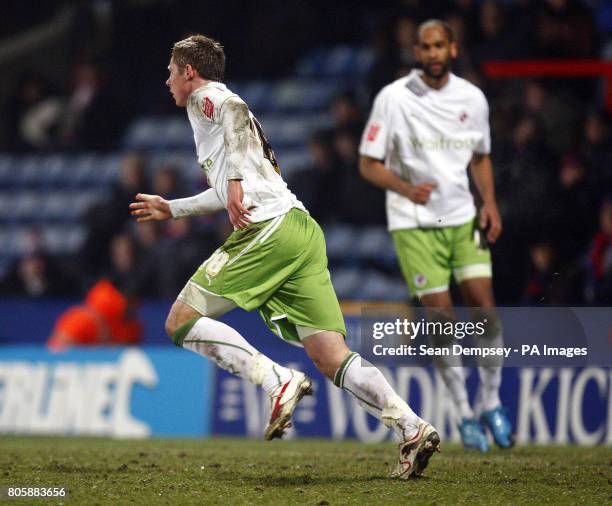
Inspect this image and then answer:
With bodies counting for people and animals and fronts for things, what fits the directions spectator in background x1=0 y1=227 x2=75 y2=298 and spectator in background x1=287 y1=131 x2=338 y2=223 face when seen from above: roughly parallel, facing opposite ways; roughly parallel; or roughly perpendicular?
roughly parallel

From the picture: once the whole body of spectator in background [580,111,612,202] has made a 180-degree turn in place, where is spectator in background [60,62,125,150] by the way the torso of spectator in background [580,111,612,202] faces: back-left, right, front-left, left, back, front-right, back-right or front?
front-left

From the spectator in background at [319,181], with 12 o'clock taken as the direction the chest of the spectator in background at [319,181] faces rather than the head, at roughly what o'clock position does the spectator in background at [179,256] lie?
the spectator in background at [179,256] is roughly at 3 o'clock from the spectator in background at [319,181].

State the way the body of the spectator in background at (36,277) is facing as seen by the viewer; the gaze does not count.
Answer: toward the camera

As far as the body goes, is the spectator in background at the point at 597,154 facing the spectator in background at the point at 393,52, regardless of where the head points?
no

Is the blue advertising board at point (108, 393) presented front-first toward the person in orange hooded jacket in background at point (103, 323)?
no

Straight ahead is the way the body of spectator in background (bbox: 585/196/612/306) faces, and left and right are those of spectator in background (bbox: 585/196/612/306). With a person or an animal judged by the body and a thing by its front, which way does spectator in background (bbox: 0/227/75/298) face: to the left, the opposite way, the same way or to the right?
the same way

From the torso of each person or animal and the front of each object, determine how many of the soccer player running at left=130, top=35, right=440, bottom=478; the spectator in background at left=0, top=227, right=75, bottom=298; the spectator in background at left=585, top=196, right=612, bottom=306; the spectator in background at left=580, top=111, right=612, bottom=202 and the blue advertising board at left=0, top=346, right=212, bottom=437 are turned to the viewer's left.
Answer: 1

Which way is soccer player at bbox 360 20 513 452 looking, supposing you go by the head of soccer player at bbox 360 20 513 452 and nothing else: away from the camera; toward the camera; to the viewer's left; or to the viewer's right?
toward the camera

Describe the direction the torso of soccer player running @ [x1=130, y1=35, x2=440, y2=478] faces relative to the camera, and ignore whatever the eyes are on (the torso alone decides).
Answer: to the viewer's left

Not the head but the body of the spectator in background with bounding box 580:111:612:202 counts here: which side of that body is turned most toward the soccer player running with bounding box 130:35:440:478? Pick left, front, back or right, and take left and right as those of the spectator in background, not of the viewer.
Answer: front

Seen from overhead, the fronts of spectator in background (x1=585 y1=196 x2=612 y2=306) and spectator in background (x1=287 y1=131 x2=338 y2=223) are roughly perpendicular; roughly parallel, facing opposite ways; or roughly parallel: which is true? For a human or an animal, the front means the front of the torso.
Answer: roughly parallel

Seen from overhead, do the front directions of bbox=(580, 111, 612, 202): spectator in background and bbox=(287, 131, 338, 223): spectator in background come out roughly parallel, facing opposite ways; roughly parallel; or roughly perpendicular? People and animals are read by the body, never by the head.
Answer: roughly parallel

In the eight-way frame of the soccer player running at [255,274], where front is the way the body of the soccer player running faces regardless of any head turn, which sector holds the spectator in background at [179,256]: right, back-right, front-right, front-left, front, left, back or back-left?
right

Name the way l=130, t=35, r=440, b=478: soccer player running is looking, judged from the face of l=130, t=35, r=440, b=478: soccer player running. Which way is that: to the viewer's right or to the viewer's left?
to the viewer's left

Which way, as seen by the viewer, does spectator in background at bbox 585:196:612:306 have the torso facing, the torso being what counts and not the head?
toward the camera

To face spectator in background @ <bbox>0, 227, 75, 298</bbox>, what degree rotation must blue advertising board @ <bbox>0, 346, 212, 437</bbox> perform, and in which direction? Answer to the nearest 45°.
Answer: approximately 180°
